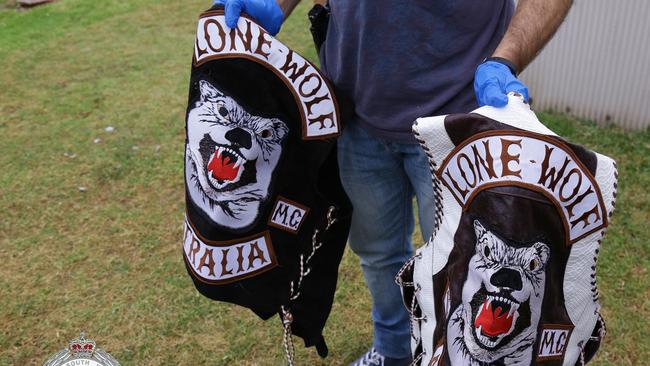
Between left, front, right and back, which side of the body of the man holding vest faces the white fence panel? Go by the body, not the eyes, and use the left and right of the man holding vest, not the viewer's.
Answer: back

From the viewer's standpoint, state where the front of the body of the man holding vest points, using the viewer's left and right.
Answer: facing the viewer and to the left of the viewer
